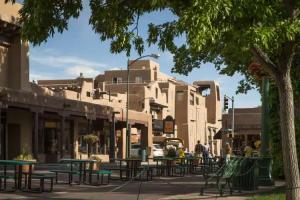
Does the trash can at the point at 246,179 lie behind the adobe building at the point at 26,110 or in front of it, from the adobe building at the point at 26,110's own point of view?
in front

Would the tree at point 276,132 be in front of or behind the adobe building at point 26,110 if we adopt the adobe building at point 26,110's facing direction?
in front

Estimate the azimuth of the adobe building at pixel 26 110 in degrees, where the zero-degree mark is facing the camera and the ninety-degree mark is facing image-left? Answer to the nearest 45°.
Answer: approximately 315°

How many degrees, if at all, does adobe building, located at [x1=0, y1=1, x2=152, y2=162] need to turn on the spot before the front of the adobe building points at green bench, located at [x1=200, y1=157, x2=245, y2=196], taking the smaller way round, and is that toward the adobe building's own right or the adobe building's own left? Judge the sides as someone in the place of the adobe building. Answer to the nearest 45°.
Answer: approximately 45° to the adobe building's own right

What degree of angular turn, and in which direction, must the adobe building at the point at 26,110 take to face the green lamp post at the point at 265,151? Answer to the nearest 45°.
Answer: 0° — it already faces it
